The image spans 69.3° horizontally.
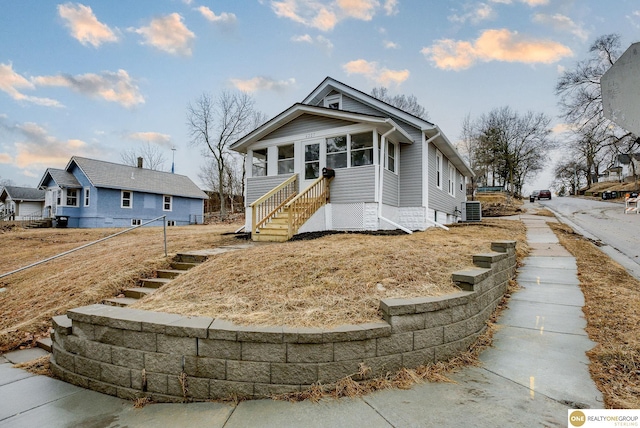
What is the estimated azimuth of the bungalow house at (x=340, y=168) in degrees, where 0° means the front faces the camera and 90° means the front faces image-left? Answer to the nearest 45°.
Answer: approximately 45°

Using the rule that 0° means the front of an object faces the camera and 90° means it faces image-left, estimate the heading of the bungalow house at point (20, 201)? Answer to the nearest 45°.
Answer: approximately 45°

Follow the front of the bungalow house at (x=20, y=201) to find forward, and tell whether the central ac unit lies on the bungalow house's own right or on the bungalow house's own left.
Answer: on the bungalow house's own left

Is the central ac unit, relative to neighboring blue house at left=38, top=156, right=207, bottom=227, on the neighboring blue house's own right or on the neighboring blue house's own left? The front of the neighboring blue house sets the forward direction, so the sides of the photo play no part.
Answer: on the neighboring blue house's own left

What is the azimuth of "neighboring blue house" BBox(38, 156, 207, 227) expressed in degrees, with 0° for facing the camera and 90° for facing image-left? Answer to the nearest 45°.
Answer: approximately 45°

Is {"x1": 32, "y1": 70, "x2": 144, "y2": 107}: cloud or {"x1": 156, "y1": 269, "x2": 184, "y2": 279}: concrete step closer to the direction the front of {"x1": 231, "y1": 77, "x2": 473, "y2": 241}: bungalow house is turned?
the concrete step

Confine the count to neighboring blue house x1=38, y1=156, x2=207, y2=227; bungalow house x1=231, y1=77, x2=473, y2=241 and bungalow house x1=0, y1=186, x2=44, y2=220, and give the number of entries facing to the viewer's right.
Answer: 0

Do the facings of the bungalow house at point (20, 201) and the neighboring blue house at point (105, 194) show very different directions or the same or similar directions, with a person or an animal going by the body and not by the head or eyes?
same or similar directions

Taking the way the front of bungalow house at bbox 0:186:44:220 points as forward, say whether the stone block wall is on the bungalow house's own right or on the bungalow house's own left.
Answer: on the bungalow house's own left

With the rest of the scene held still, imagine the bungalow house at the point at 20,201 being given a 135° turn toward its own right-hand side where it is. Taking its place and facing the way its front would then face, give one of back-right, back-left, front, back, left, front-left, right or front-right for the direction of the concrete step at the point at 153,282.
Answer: back
